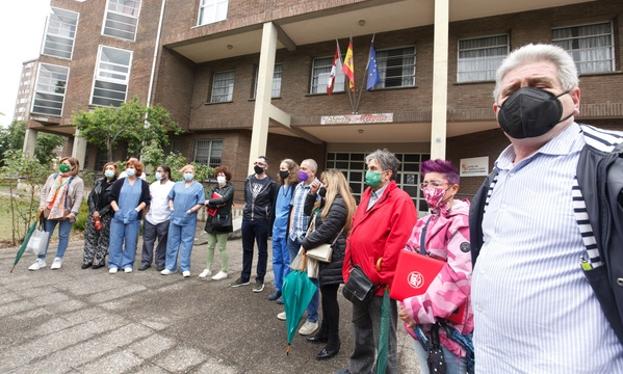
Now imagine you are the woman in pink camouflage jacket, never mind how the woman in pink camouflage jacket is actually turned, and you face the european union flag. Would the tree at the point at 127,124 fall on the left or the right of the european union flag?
left

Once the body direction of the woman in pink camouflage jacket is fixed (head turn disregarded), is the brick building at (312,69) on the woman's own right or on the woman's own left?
on the woman's own right

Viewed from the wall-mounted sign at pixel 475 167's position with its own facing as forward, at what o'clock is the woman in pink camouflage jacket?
The woman in pink camouflage jacket is roughly at 12 o'clock from the wall-mounted sign.

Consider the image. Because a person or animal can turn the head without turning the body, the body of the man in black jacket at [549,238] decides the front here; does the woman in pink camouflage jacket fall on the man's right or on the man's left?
on the man's right

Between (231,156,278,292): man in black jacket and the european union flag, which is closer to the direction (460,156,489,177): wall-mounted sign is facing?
the man in black jacket

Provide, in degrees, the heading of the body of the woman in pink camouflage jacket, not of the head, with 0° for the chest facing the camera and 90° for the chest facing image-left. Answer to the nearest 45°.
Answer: approximately 45°

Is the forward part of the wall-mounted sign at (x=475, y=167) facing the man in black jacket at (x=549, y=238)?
yes

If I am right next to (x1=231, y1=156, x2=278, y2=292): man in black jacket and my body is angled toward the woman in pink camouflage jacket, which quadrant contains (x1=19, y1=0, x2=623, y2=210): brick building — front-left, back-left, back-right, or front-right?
back-left

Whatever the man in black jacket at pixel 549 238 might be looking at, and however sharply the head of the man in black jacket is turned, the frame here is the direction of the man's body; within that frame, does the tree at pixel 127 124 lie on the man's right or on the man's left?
on the man's right

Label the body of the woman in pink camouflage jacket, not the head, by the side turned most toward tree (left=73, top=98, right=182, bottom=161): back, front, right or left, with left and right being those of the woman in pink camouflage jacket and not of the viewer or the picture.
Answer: right
